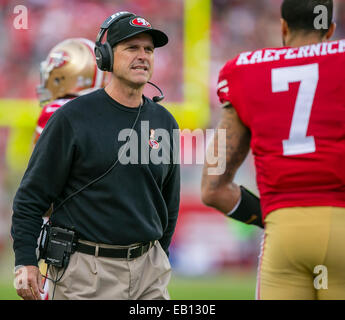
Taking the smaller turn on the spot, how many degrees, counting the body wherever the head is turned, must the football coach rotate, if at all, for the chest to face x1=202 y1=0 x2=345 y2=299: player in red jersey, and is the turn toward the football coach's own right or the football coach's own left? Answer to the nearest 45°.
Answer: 0° — they already face them

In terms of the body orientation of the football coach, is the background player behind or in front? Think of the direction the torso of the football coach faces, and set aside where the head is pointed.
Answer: behind

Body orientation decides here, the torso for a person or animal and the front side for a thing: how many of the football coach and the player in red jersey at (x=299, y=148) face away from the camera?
1

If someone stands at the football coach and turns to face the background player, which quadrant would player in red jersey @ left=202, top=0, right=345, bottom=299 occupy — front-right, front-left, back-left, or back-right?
back-right

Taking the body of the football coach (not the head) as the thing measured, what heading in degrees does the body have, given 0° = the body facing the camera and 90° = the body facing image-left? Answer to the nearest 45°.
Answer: approximately 315°

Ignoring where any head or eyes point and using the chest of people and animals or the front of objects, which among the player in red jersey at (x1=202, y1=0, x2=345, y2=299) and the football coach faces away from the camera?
the player in red jersey

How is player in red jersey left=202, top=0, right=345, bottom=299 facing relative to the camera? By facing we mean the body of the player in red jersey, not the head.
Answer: away from the camera

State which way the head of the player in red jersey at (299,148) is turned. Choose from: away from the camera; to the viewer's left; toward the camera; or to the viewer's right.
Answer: away from the camera
